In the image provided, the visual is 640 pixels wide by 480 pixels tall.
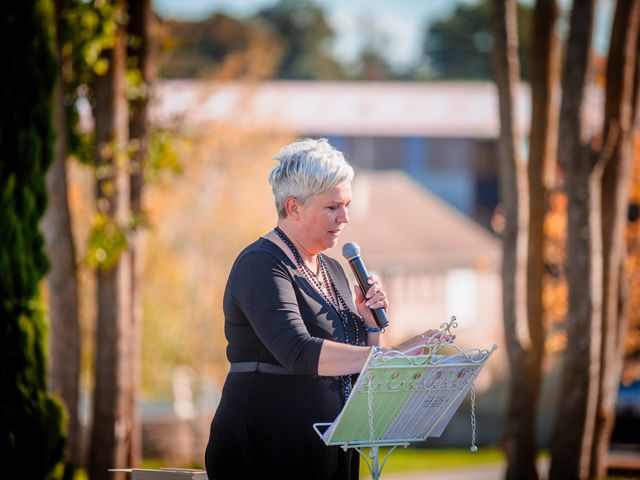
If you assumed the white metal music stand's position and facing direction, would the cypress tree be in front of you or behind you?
in front

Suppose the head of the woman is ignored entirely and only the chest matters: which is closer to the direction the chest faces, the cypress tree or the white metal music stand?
the white metal music stand

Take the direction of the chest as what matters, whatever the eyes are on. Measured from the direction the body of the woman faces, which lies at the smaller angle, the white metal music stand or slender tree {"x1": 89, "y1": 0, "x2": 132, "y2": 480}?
the white metal music stand

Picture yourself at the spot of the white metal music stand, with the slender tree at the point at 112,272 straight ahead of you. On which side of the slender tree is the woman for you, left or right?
left

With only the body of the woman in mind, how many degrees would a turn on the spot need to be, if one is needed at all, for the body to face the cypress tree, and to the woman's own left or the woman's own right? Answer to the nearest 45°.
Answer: approximately 180°

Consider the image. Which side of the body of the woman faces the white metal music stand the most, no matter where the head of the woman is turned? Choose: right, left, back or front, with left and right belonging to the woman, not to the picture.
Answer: front

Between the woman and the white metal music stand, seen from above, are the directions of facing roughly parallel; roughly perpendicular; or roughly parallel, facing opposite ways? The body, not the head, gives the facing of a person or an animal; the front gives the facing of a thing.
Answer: roughly parallel, facing opposite ways

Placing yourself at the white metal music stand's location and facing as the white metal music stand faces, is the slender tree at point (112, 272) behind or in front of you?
in front

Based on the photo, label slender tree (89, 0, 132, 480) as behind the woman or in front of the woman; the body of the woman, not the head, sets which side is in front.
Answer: behind

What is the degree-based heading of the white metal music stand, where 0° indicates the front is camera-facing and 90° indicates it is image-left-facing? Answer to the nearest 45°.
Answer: approximately 135°

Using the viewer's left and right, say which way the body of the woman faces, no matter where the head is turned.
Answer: facing the viewer and to the right of the viewer
